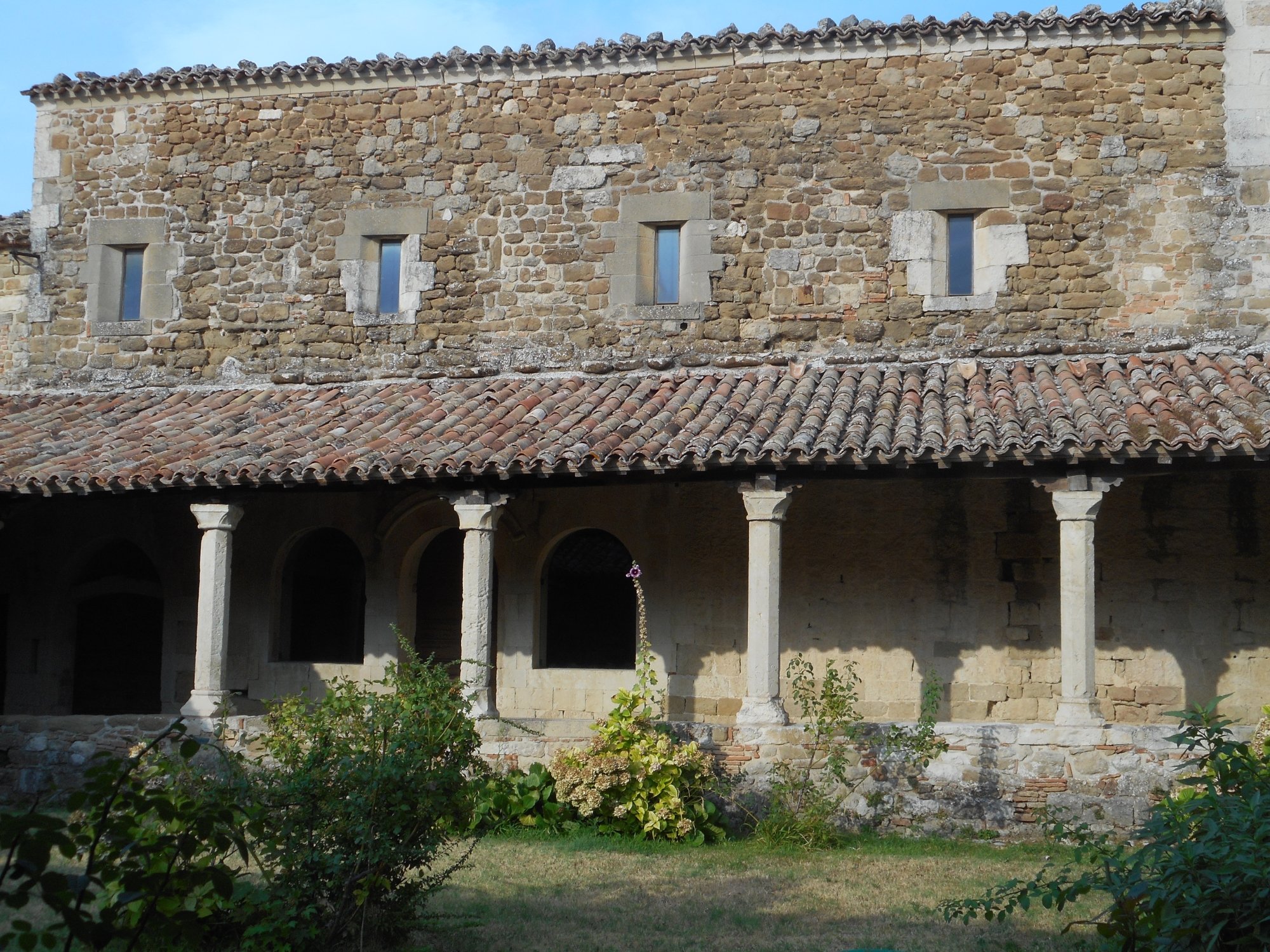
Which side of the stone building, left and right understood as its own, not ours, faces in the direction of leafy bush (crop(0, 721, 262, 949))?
front

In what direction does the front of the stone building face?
toward the camera

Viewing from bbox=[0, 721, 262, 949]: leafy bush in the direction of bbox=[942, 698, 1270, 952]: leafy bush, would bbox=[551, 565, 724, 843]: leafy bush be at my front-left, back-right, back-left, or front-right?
front-left

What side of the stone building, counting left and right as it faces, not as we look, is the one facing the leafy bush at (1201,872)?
front

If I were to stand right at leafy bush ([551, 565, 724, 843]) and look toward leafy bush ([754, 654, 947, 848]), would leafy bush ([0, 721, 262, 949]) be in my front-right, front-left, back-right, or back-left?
back-right

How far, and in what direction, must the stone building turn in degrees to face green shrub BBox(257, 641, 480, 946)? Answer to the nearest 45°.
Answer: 0° — it already faces it

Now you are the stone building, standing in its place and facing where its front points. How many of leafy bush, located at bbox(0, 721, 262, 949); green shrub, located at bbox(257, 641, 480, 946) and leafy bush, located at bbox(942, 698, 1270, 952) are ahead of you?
3
